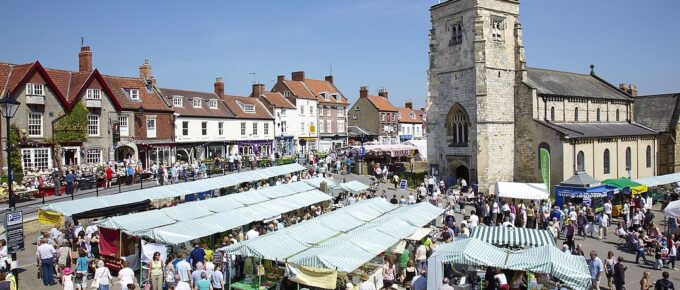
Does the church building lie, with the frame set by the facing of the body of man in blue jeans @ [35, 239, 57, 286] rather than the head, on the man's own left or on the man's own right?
on the man's own right

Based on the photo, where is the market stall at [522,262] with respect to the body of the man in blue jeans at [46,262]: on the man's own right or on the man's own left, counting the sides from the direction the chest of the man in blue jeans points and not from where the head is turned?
on the man's own right

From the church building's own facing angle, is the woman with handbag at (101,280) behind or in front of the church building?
in front

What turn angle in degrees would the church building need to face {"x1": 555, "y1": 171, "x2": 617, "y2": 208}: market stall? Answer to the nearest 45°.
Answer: approximately 90° to its left

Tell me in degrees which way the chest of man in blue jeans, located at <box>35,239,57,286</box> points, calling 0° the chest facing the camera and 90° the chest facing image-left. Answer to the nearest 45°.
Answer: approximately 180°

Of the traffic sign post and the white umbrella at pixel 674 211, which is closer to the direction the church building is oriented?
the traffic sign post

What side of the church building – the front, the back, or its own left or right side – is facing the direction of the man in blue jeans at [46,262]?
front

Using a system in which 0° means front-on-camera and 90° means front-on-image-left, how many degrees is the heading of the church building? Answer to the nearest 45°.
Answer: approximately 45°

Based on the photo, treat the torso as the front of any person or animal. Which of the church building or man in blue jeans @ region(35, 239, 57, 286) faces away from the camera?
the man in blue jeans

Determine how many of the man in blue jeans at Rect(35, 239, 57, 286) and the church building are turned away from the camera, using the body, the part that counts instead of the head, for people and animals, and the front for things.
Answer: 1
